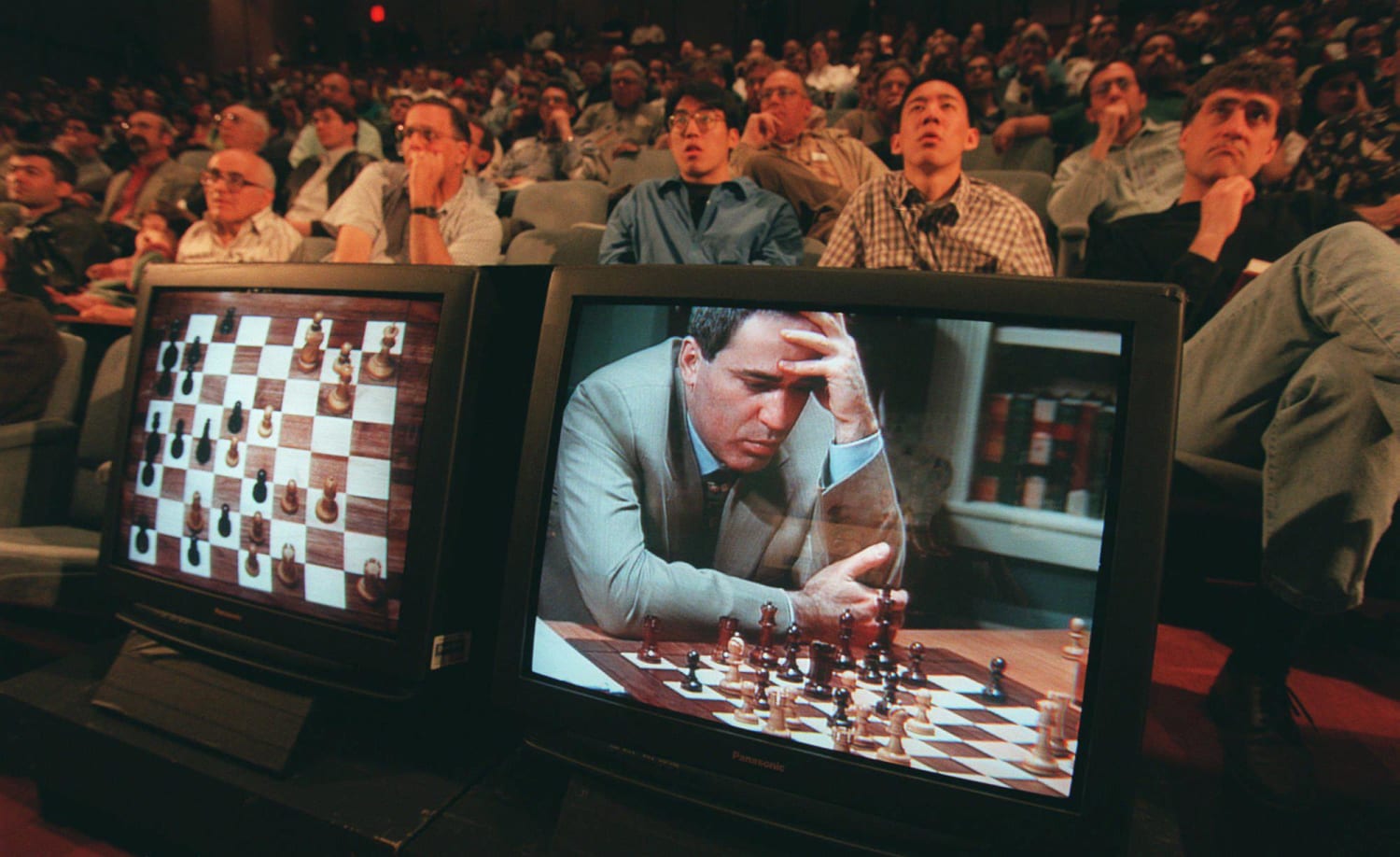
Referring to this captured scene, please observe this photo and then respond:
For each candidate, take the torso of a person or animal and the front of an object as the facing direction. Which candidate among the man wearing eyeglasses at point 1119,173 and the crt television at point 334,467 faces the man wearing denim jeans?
the man wearing eyeglasses

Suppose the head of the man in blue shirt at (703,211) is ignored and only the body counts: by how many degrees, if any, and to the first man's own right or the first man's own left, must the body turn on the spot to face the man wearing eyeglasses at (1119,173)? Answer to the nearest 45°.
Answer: approximately 90° to the first man's own left

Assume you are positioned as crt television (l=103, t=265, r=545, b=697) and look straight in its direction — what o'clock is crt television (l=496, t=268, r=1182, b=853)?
crt television (l=496, t=268, r=1182, b=853) is roughly at 9 o'clock from crt television (l=103, t=265, r=545, b=697).

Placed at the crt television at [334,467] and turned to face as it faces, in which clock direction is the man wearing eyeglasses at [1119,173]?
The man wearing eyeglasses is roughly at 7 o'clock from the crt television.

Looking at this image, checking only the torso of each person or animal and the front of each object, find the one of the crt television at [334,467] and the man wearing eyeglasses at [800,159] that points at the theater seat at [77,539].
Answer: the man wearing eyeglasses

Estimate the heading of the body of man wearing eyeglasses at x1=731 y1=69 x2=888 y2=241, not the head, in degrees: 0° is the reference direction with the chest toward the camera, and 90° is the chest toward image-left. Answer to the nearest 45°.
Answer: approximately 45°

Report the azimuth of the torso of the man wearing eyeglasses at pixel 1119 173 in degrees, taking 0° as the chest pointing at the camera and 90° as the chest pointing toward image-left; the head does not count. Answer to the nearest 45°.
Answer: approximately 0°

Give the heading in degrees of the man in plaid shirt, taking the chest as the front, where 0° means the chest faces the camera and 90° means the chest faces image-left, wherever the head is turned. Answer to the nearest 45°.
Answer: approximately 0°

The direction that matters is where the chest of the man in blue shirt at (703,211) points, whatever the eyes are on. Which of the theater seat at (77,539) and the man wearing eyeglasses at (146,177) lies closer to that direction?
the theater seat
